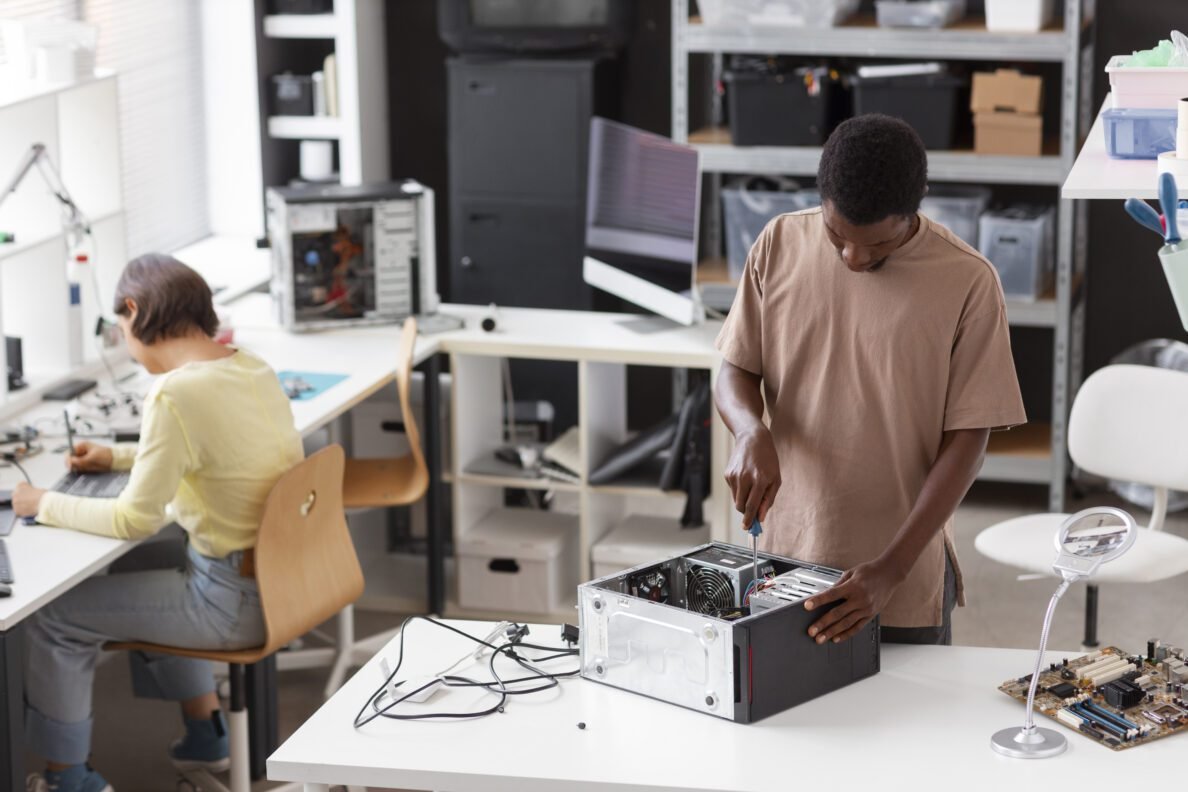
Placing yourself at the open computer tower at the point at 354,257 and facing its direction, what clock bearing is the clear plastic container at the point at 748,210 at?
The clear plastic container is roughly at 11 o'clock from the open computer tower.

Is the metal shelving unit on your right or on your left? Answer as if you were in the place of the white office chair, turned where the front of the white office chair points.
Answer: on your right

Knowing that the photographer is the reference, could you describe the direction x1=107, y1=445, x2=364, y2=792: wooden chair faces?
facing away from the viewer and to the left of the viewer

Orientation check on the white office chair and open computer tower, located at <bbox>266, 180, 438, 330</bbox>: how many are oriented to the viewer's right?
1

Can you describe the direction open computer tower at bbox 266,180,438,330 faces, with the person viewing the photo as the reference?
facing to the right of the viewer

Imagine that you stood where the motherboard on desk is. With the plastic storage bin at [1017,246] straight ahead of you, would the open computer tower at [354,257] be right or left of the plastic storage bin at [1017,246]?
left

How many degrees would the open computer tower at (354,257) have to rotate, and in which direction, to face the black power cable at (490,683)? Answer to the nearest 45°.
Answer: approximately 90° to its right

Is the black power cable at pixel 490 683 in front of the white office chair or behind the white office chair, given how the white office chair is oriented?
in front

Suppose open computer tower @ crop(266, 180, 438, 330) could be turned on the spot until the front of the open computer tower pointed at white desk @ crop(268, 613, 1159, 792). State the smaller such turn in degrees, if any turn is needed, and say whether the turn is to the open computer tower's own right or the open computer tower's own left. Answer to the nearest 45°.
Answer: approximately 90° to the open computer tower's own right

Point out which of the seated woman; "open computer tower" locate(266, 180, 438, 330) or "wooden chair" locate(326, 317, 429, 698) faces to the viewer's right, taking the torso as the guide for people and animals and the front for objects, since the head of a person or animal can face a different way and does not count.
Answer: the open computer tower

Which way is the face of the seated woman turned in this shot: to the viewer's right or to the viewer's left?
to the viewer's left

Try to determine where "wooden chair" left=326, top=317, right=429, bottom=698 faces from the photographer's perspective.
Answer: facing to the left of the viewer

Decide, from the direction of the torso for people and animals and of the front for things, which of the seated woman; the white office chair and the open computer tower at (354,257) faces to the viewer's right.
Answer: the open computer tower
